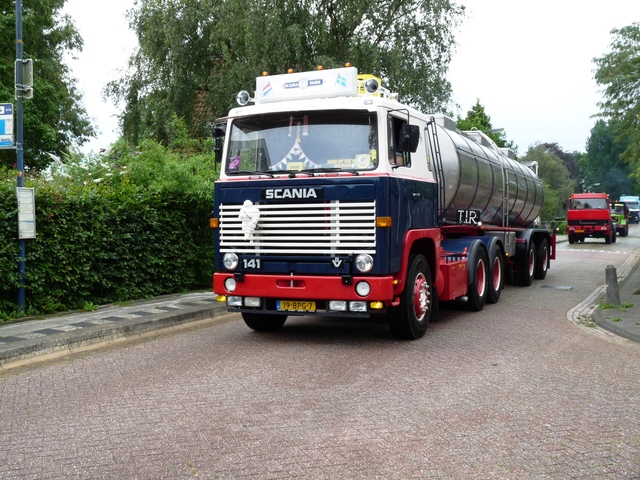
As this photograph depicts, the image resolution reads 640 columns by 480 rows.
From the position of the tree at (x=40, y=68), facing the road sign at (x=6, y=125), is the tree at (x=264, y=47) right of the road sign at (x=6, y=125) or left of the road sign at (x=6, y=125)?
left

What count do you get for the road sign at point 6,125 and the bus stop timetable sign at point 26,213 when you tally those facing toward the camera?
2

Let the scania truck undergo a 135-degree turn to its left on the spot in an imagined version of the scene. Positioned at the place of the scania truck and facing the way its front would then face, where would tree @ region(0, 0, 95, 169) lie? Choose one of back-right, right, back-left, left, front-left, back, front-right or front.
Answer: back-left

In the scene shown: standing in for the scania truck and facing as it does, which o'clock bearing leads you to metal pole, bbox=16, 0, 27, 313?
The metal pole is roughly at 2 o'clock from the scania truck.

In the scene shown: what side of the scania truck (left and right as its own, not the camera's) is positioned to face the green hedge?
right

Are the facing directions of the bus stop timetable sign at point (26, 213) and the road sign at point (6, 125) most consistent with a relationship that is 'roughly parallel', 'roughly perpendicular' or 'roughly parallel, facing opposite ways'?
roughly parallel

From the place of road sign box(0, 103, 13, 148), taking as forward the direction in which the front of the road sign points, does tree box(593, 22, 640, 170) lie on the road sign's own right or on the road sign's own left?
on the road sign's own left

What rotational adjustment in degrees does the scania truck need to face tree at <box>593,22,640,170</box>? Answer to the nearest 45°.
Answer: approximately 180°

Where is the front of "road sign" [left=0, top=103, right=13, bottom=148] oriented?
toward the camera

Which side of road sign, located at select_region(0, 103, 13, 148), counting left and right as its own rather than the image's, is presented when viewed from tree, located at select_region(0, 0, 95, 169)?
back

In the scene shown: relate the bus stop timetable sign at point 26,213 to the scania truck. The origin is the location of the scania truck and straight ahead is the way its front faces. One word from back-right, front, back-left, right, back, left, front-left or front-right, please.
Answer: front-right

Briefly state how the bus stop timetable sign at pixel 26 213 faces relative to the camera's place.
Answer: facing the viewer
